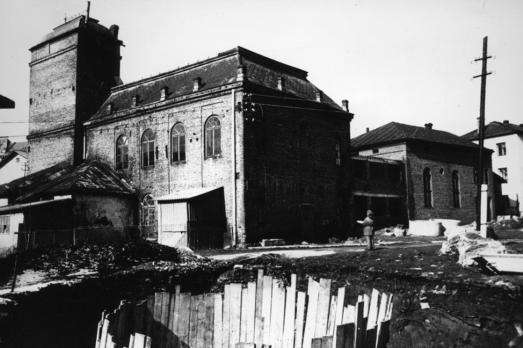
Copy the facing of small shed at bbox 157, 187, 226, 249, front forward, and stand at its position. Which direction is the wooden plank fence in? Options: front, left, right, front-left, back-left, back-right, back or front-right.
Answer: front-left

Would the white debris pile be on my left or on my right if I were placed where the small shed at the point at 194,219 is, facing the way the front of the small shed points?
on my left

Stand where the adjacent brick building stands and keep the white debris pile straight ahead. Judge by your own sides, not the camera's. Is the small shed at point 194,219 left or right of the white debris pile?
right

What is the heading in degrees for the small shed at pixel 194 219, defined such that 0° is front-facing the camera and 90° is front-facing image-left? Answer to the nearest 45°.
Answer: approximately 45°

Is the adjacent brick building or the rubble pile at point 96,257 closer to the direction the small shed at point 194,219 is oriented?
the rubble pile

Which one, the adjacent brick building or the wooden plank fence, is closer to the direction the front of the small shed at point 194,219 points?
the wooden plank fence

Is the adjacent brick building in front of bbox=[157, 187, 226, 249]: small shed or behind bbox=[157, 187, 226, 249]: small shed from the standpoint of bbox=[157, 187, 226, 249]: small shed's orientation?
behind

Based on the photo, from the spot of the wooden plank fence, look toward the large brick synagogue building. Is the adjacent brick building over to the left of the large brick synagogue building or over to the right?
right

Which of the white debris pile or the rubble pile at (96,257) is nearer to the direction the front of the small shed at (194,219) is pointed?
the rubble pile

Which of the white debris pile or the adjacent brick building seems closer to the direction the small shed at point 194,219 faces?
the white debris pile
